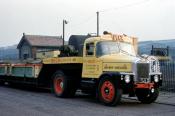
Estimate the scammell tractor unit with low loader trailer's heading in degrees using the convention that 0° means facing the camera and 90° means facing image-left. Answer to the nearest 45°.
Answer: approximately 315°

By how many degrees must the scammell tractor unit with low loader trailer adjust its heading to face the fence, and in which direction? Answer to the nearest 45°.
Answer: approximately 90° to its left
